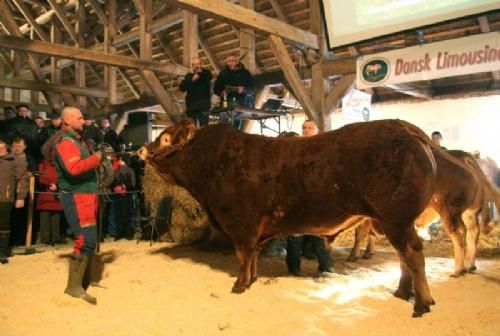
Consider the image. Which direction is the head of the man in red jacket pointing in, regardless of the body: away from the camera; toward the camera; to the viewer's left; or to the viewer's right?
to the viewer's right

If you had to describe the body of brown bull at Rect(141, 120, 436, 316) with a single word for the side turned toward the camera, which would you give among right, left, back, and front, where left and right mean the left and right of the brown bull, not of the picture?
left

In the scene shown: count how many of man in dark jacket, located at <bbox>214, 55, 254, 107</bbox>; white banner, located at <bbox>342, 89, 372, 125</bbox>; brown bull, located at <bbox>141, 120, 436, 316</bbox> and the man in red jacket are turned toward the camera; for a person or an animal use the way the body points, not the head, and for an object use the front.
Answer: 2

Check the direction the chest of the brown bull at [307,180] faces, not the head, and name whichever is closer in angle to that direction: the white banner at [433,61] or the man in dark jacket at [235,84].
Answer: the man in dark jacket

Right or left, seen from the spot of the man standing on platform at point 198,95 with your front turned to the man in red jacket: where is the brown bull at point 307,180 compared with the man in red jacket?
left

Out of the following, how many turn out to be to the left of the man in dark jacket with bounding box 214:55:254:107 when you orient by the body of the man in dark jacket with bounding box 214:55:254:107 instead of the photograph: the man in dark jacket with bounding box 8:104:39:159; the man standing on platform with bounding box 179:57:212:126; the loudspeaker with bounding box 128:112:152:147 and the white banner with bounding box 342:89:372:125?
1

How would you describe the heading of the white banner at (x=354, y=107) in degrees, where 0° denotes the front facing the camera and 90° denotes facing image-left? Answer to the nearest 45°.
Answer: approximately 0°

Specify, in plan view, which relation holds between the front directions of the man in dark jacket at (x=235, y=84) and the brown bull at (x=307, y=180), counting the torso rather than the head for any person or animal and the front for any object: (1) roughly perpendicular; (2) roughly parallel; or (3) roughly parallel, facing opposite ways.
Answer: roughly perpendicular

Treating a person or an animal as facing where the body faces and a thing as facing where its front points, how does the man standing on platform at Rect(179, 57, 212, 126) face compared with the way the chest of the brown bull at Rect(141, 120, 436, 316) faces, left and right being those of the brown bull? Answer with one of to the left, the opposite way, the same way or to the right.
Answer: to the left

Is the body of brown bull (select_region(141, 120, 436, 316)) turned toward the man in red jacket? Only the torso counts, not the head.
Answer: yes

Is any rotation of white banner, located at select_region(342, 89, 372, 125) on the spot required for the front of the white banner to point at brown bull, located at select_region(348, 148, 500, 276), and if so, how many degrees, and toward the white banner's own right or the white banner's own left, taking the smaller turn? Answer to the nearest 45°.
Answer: approximately 45° to the white banner's own left

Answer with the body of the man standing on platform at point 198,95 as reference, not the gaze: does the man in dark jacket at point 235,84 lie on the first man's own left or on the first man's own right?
on the first man's own left

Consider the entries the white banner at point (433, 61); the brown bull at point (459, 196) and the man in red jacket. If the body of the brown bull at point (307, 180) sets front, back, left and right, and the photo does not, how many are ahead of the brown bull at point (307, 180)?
1

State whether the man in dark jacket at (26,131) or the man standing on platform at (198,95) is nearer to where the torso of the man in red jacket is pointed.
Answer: the man standing on platform

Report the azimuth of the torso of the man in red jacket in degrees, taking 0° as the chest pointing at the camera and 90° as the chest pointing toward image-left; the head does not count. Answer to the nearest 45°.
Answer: approximately 270°

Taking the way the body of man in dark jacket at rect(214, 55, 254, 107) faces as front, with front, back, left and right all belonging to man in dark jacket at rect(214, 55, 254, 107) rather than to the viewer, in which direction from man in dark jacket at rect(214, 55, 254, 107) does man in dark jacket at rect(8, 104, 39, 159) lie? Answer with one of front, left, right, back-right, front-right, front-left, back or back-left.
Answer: right
